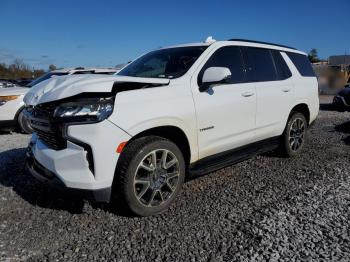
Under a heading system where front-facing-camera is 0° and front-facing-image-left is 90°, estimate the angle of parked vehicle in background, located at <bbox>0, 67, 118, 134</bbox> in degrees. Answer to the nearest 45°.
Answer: approximately 45°

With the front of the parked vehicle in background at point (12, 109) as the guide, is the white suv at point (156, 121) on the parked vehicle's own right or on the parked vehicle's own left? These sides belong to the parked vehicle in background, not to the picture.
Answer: on the parked vehicle's own left

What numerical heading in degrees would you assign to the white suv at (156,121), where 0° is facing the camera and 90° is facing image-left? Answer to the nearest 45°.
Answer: approximately 45°

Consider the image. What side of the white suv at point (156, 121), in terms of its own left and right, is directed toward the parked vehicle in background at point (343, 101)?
back

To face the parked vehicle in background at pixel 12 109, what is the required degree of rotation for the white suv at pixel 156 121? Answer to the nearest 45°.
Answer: approximately 90° to its right

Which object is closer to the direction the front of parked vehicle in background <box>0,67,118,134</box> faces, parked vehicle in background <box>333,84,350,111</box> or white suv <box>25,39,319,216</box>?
the white suv

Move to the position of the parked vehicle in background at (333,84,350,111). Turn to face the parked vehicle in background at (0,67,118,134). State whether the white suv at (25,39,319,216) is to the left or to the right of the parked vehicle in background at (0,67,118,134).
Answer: left
